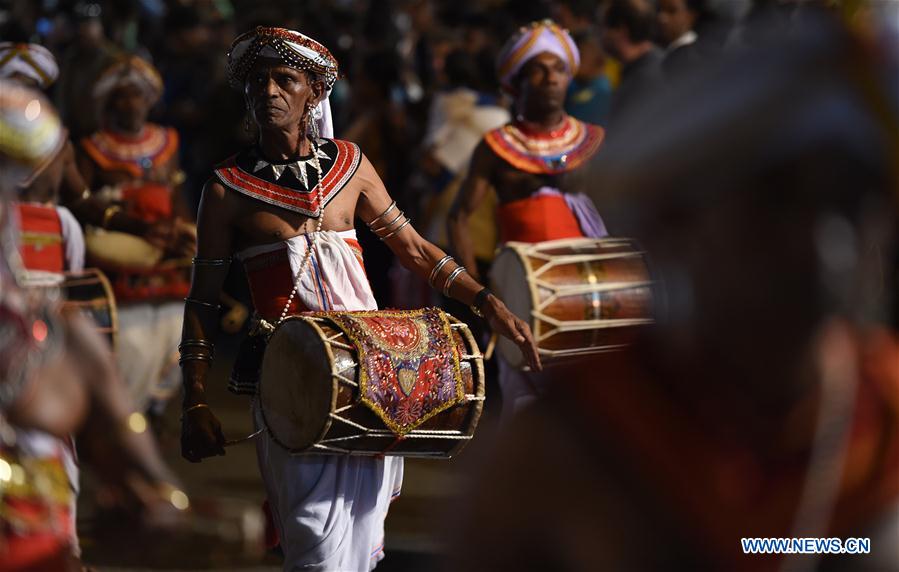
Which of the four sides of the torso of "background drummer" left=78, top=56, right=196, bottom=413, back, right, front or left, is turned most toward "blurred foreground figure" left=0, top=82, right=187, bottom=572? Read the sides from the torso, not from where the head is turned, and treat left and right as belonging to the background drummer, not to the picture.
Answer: front

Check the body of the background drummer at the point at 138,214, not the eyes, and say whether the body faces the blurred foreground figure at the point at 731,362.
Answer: yes

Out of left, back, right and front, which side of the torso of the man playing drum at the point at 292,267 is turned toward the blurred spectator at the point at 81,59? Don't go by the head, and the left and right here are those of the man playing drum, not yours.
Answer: back

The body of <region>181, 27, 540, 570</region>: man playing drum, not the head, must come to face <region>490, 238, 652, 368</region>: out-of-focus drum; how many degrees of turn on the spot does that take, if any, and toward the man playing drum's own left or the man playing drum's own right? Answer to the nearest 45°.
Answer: approximately 135° to the man playing drum's own left

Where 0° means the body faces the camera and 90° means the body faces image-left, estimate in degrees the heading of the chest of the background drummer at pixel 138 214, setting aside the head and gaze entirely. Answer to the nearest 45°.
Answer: approximately 0°

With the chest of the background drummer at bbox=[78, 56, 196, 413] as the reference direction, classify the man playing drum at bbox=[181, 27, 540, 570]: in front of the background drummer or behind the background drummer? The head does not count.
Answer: in front

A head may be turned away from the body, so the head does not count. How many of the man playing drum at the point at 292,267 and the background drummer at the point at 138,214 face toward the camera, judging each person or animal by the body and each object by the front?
2

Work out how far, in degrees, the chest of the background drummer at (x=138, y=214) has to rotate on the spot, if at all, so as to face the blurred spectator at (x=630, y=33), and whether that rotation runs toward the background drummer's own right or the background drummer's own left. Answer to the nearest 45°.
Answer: approximately 90° to the background drummer's own left
